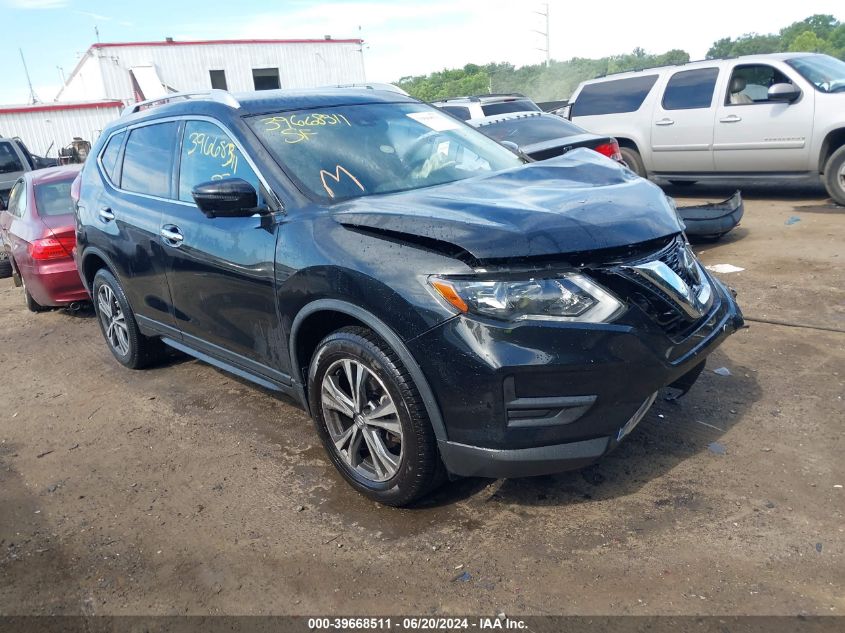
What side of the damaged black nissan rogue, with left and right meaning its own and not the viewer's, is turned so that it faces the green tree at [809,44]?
left

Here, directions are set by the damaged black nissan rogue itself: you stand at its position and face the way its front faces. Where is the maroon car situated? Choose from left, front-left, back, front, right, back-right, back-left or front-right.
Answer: back

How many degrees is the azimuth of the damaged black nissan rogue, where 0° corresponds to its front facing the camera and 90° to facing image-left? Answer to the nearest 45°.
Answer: approximately 315°

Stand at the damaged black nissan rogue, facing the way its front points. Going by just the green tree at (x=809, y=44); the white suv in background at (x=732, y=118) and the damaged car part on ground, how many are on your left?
3

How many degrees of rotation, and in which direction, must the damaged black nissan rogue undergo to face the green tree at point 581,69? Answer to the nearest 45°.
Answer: approximately 135° to its left

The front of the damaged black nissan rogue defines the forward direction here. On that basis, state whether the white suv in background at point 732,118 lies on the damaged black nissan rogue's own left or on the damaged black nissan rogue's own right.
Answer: on the damaged black nissan rogue's own left

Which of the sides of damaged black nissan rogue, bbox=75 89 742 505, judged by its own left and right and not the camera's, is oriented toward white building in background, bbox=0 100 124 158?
back
